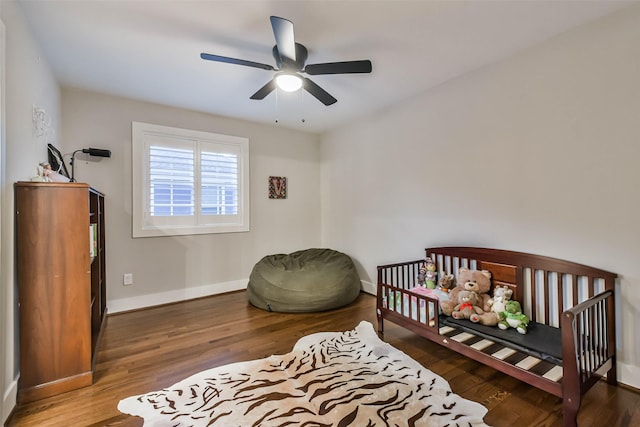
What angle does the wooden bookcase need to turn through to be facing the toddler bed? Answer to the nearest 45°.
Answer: approximately 45° to its right

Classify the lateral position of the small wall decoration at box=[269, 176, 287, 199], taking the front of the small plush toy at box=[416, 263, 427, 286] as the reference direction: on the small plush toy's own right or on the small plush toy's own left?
on the small plush toy's own right

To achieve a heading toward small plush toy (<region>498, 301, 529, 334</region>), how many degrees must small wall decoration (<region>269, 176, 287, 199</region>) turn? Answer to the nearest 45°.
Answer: approximately 45° to its left

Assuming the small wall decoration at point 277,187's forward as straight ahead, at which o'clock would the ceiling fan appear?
The ceiling fan is roughly at 12 o'clock from the small wall decoration.

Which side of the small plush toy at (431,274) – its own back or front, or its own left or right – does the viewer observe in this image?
front

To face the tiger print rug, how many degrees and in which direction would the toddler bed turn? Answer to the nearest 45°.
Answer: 0° — it already faces it

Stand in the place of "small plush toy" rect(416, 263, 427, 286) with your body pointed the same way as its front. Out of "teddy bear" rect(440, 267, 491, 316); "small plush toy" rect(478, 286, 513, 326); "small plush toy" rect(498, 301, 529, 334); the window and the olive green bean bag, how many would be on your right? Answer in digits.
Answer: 2

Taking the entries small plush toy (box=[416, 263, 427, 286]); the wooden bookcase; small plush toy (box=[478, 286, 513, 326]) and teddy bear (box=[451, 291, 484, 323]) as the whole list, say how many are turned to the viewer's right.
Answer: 1

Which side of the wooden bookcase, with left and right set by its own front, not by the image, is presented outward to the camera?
right

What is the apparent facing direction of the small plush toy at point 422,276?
toward the camera

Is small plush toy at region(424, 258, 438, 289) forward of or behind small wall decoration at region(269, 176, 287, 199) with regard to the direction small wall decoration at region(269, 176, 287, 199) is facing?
forward

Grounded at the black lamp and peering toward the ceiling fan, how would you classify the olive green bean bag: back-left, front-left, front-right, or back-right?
front-left

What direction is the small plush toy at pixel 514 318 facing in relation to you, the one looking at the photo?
facing the viewer and to the left of the viewer

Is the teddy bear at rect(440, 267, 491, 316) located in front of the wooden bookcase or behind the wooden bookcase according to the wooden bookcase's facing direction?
in front

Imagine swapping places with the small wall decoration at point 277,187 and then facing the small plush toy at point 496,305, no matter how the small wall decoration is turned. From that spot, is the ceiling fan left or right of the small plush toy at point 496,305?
right
